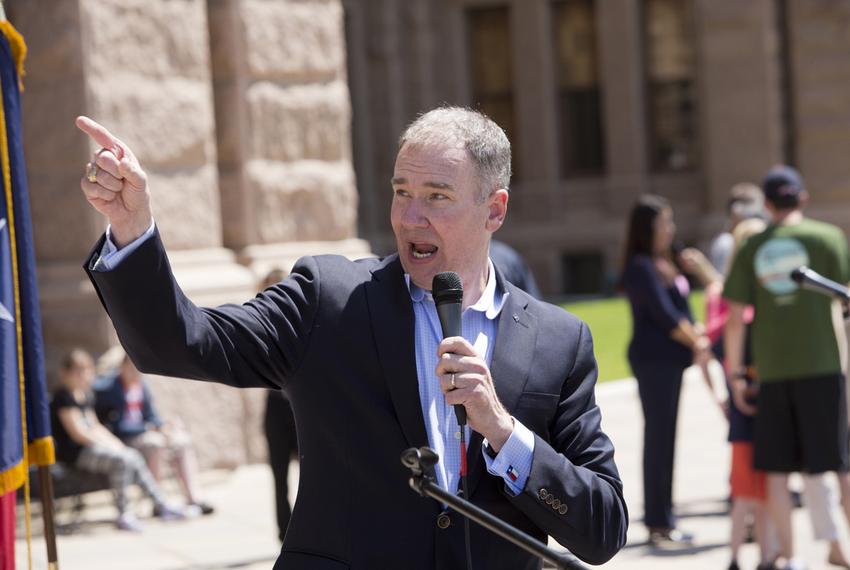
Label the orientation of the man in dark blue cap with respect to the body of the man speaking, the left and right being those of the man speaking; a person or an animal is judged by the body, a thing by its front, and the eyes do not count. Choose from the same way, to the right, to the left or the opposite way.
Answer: the opposite way

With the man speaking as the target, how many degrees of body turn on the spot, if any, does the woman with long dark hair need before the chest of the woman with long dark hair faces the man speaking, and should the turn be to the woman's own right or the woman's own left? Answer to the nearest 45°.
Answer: approximately 90° to the woman's own right

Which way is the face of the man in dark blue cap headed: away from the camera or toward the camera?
away from the camera

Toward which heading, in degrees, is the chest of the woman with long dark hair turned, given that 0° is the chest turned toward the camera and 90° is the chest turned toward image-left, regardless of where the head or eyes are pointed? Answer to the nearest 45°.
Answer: approximately 270°

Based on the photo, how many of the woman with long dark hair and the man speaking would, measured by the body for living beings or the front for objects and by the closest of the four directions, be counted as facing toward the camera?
1

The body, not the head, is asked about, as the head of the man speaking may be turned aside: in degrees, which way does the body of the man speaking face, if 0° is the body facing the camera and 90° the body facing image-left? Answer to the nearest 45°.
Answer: approximately 0°

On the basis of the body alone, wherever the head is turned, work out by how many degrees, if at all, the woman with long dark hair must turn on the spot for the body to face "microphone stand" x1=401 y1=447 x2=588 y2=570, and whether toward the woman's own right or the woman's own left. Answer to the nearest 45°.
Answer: approximately 90° to the woman's own right

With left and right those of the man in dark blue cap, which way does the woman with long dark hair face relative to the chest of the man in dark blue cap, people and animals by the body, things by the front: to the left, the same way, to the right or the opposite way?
to the right

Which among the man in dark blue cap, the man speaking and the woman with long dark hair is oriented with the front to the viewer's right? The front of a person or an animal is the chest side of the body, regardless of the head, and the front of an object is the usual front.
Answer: the woman with long dark hair

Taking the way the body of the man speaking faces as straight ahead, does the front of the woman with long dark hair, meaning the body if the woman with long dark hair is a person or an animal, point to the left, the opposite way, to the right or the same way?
to the left

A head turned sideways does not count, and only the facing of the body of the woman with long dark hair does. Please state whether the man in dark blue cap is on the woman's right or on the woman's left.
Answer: on the woman's right

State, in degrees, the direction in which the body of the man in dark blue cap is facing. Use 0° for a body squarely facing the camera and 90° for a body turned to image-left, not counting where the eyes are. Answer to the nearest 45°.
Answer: approximately 180°
